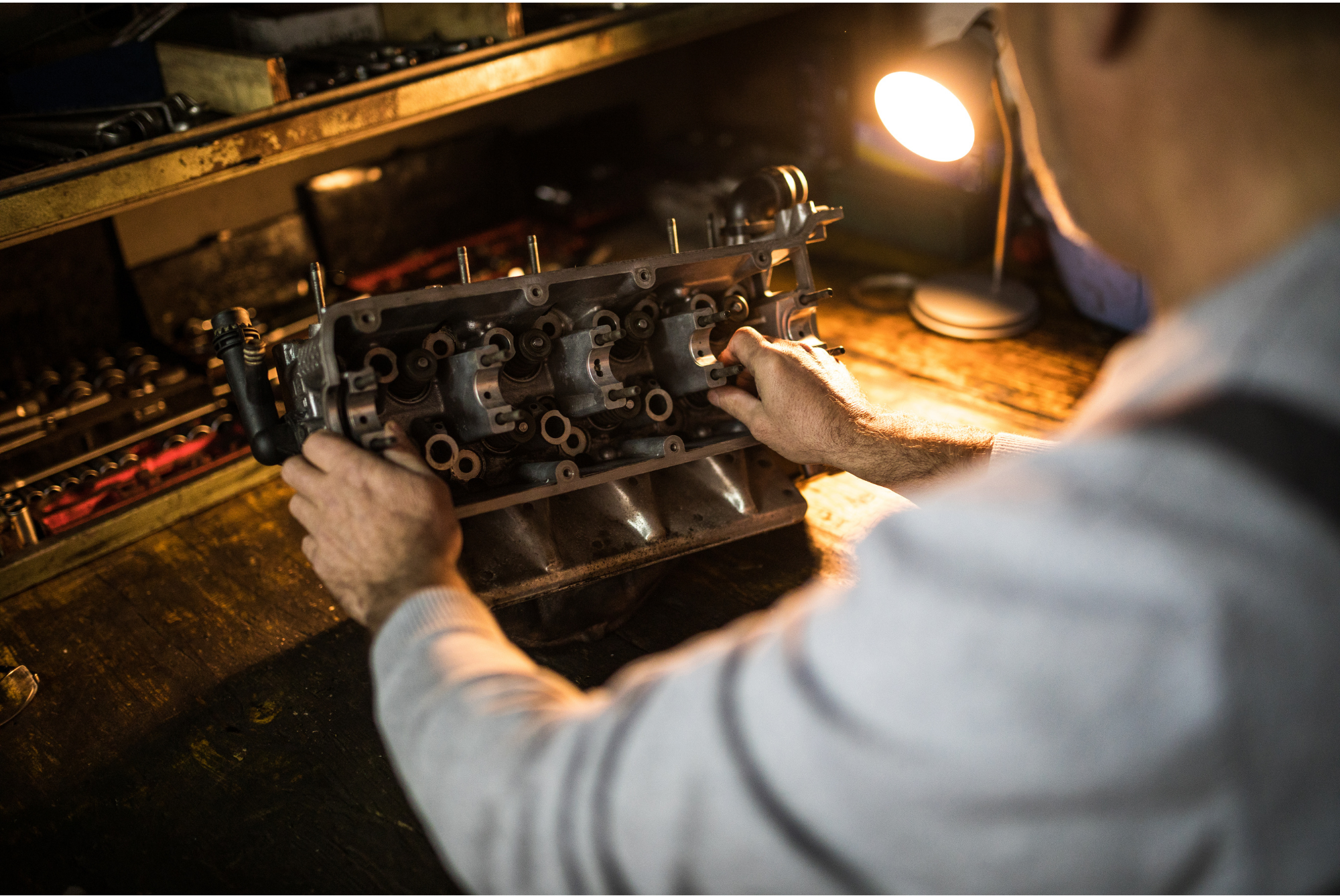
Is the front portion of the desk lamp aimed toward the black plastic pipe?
yes

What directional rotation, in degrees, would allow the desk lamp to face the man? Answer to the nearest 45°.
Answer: approximately 45° to its left

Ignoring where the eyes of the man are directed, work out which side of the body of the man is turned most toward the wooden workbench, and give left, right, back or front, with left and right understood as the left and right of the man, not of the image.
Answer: front

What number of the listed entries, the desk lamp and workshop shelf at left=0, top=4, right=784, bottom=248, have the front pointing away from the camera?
0

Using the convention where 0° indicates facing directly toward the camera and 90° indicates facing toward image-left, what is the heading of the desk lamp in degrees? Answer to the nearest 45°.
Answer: approximately 45°

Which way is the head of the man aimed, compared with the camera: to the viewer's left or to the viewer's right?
to the viewer's left

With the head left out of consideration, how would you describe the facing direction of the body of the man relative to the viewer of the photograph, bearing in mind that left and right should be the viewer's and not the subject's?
facing away from the viewer and to the left of the viewer

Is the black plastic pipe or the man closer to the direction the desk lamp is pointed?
the black plastic pipe

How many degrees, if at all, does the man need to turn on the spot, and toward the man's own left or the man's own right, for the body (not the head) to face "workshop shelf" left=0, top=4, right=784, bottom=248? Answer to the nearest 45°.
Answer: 0° — they already face it

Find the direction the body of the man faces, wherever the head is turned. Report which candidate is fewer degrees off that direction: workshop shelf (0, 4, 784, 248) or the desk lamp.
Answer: the workshop shelf

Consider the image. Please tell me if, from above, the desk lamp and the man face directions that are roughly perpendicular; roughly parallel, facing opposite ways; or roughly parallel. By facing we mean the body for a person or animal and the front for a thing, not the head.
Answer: roughly perpendicular

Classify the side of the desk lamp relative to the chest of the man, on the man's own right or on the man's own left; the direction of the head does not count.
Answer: on the man's own right

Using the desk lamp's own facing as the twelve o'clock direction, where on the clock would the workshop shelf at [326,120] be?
The workshop shelf is roughly at 1 o'clock from the desk lamp.

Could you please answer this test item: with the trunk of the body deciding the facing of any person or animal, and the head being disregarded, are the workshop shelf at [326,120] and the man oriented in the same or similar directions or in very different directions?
very different directions

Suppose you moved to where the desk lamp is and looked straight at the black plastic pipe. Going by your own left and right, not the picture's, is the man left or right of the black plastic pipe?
left
